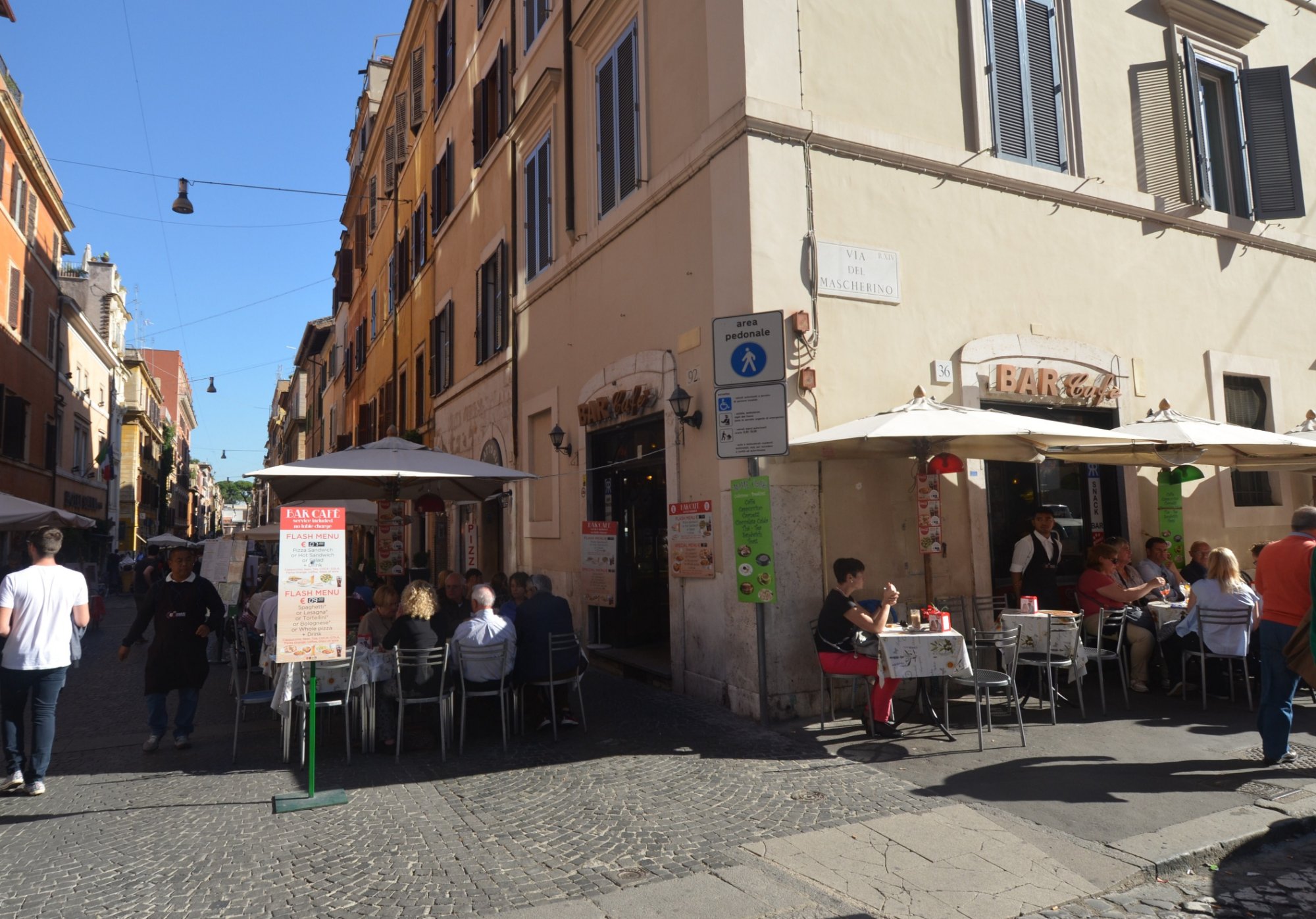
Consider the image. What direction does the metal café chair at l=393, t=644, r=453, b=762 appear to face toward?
away from the camera

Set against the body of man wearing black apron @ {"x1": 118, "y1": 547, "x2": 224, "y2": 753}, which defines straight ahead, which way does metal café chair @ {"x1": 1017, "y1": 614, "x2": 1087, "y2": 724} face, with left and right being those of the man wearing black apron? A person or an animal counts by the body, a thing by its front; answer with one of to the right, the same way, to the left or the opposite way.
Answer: the opposite way

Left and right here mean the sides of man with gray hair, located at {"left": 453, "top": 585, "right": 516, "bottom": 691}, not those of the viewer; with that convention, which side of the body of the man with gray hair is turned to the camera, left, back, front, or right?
back

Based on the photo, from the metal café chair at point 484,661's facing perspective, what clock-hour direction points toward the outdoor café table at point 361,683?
The outdoor café table is roughly at 9 o'clock from the metal café chair.

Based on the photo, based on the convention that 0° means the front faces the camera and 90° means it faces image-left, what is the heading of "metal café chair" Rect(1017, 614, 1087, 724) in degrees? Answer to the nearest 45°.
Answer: approximately 135°

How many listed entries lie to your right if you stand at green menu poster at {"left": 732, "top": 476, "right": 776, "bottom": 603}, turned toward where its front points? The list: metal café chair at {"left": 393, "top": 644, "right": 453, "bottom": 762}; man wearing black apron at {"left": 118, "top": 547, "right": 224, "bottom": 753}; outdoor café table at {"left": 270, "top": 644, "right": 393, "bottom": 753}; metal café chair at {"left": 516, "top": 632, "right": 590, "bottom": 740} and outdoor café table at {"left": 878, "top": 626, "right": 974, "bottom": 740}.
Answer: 4

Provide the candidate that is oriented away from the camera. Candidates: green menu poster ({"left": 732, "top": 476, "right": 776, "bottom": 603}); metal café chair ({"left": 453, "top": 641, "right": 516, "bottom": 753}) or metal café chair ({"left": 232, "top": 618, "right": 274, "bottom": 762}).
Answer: metal café chair ({"left": 453, "top": 641, "right": 516, "bottom": 753})

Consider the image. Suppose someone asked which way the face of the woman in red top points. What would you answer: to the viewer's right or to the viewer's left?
to the viewer's right

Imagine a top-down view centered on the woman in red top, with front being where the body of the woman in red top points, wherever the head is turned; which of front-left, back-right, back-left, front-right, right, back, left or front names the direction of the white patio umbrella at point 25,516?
back

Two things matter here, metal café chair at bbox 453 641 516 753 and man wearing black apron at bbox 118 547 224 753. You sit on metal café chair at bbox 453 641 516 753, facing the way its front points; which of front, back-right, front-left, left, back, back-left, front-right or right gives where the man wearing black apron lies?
left

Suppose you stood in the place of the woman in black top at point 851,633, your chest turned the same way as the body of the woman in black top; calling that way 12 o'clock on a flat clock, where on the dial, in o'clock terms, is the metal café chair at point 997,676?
The metal café chair is roughly at 12 o'clock from the woman in black top.

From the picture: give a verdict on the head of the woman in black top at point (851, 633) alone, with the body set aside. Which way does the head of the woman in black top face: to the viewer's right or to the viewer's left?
to the viewer's right
